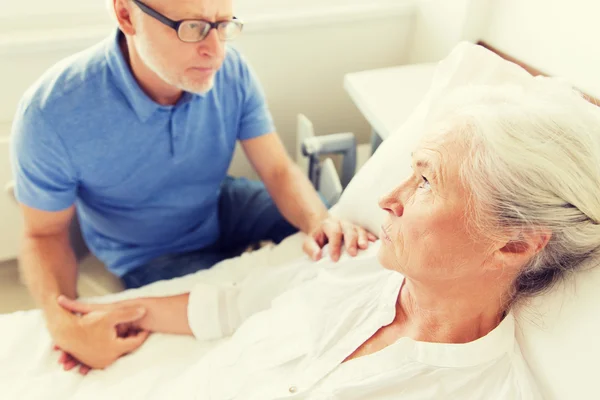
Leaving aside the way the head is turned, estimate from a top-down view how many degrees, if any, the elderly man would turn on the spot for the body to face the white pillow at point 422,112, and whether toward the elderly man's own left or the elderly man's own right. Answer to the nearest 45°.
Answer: approximately 45° to the elderly man's own left

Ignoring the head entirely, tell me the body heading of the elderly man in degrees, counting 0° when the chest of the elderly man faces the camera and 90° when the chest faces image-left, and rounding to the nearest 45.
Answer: approximately 315°

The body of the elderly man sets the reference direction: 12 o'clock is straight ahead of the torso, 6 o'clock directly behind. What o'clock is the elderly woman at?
The elderly woman is roughly at 12 o'clock from the elderly man.
